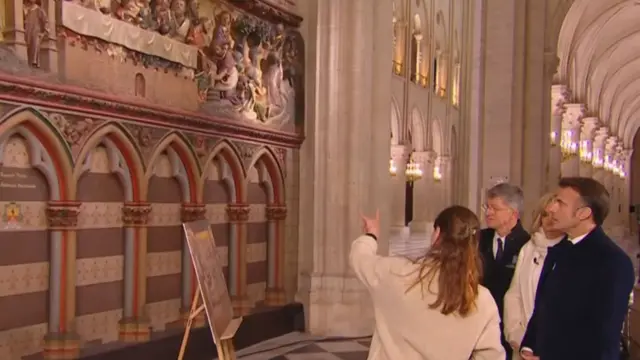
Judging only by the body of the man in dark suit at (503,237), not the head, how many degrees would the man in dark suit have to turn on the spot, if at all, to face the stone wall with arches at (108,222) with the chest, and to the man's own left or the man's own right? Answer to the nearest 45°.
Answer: approximately 45° to the man's own right

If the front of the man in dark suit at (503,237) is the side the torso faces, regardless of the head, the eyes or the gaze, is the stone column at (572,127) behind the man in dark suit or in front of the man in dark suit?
behind

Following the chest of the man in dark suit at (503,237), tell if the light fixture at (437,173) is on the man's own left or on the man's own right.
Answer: on the man's own right

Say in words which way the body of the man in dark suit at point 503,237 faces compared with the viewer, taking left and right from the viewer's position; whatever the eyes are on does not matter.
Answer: facing the viewer and to the left of the viewer

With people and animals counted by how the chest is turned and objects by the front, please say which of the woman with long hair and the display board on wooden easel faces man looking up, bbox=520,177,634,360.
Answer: the display board on wooden easel

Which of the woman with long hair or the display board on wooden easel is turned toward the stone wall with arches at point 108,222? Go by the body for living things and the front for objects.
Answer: the woman with long hair

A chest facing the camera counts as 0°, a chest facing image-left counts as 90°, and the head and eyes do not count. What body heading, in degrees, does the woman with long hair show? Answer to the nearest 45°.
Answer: approximately 135°

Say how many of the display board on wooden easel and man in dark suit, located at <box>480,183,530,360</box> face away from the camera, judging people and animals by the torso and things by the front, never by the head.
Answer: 0

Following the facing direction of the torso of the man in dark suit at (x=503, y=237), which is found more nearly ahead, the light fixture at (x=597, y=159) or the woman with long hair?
the woman with long hair

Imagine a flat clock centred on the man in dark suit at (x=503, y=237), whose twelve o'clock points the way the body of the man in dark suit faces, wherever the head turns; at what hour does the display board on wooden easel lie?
The display board on wooden easel is roughly at 1 o'clock from the man in dark suit.

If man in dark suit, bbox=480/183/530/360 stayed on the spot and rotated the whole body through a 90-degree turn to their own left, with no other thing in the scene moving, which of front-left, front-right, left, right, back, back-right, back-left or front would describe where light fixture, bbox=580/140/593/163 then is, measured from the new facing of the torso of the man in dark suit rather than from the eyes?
back-left

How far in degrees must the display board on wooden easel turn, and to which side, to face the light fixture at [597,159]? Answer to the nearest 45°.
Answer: approximately 90° to its left

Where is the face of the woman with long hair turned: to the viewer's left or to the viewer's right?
to the viewer's left

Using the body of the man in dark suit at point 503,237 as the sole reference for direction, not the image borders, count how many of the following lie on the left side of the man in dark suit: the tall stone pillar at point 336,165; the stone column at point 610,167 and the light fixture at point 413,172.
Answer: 0

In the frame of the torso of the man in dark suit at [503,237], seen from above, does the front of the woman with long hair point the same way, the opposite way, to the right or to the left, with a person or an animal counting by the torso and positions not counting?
to the right
